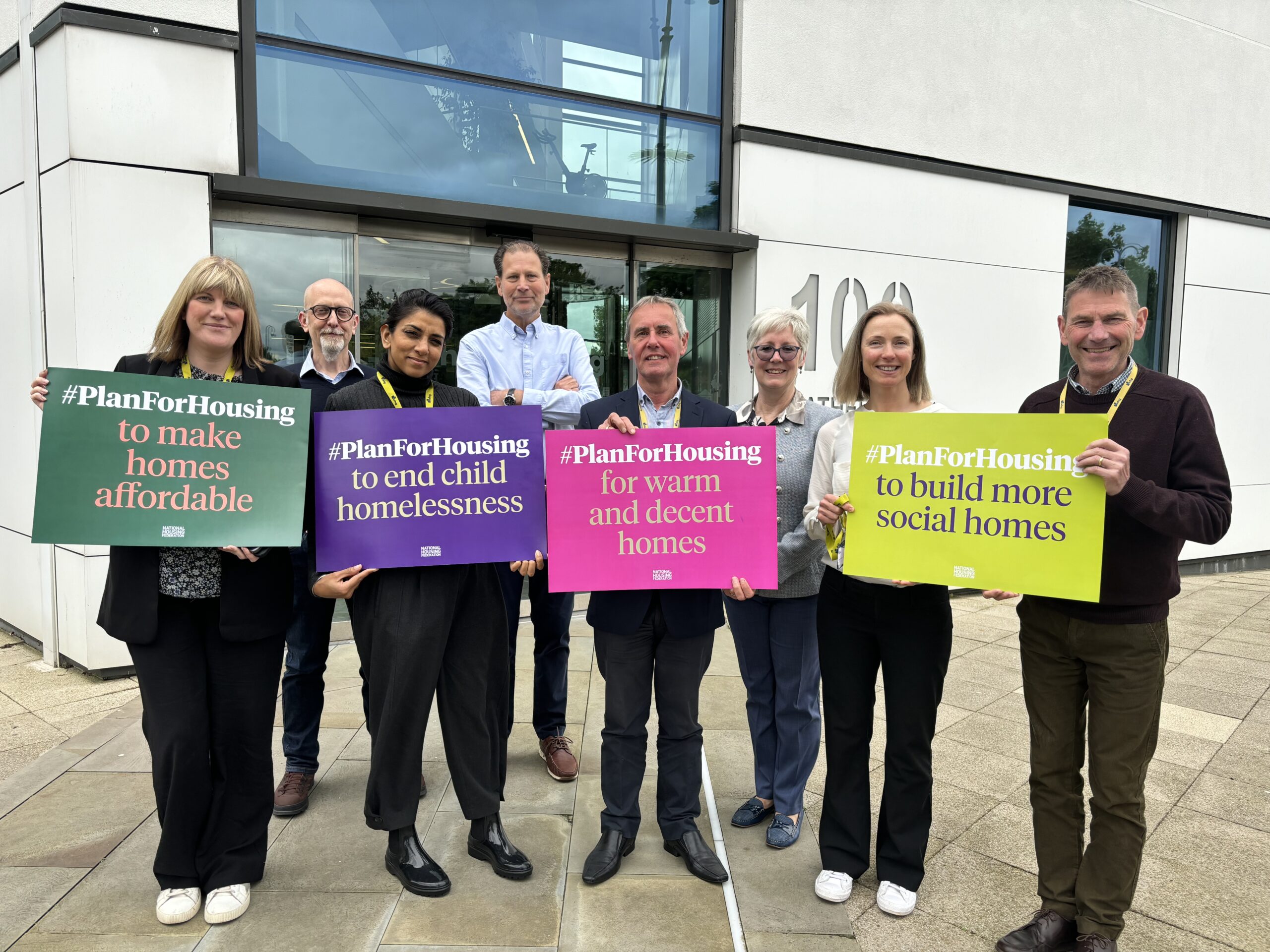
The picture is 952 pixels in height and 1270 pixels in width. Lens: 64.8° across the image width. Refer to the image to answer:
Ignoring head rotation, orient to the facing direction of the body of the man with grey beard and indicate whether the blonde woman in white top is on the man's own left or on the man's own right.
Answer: on the man's own left

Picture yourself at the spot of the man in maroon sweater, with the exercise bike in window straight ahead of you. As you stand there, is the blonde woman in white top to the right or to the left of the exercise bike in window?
left

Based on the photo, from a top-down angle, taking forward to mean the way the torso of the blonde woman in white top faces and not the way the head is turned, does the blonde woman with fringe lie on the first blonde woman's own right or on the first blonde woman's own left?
on the first blonde woman's own right

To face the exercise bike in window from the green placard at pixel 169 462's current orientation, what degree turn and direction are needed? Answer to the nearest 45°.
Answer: approximately 135° to its left

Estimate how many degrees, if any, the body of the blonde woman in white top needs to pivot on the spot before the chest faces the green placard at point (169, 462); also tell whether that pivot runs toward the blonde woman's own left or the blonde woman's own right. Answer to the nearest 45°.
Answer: approximately 90° to the blonde woman's own right

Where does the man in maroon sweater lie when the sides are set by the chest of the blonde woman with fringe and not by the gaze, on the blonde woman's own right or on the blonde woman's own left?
on the blonde woman's own left

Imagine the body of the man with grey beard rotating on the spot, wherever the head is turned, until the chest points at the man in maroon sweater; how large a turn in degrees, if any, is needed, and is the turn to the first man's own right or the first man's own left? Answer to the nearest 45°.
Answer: approximately 45° to the first man's own left

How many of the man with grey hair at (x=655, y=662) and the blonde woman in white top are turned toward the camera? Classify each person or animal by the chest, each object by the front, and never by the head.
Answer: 2

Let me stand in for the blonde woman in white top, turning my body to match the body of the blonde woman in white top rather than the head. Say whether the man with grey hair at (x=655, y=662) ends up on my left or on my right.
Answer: on my right
